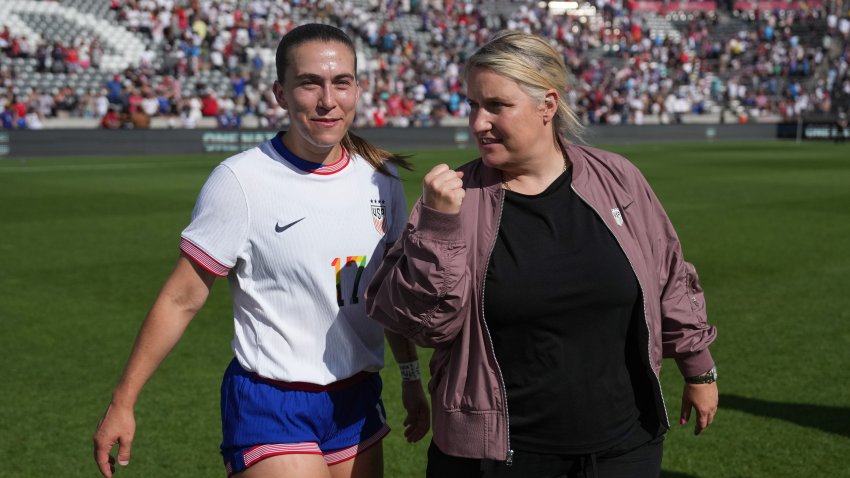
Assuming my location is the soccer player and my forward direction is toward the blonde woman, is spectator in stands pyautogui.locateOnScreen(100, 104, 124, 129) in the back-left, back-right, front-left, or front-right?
back-left

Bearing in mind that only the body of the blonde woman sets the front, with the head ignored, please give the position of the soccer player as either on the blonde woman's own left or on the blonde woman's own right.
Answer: on the blonde woman's own right

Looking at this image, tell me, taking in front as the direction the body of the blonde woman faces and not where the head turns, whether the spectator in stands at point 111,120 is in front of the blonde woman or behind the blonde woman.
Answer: behind

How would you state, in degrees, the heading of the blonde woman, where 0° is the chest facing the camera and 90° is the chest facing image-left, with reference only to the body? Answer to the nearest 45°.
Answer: approximately 0°

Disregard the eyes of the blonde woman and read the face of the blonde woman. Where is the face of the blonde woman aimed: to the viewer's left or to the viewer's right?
to the viewer's left

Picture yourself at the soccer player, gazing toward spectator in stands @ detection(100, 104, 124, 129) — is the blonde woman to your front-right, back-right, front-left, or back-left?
back-right
